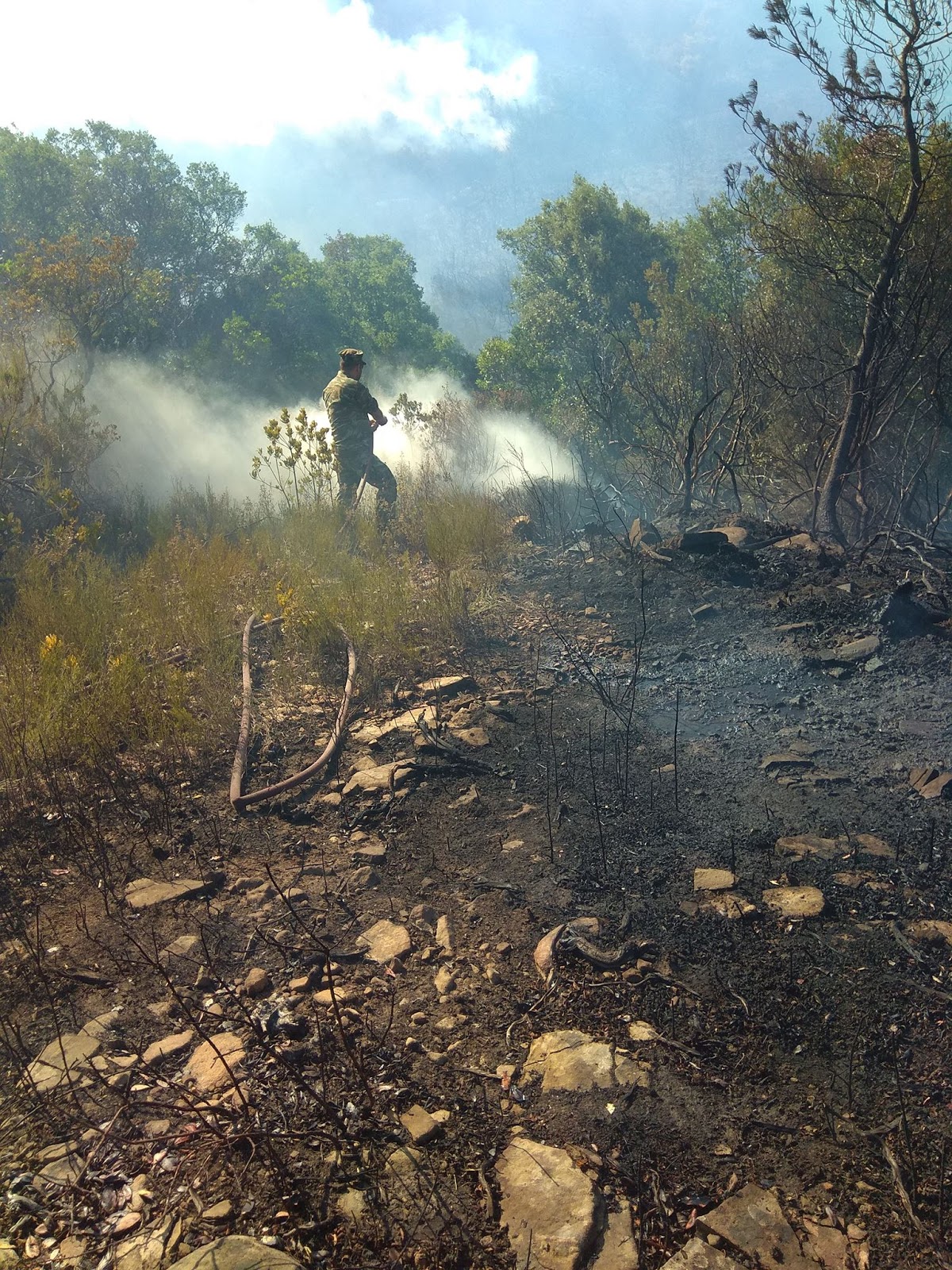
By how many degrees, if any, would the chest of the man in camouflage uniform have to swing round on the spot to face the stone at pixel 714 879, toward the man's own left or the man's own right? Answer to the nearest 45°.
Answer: approximately 135° to the man's own right

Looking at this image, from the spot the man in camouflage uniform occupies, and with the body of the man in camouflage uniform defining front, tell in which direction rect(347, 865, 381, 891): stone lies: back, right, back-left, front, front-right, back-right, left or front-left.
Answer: back-right

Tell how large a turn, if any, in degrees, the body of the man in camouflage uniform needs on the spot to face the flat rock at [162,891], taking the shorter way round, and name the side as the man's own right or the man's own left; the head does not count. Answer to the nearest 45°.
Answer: approximately 135° to the man's own right

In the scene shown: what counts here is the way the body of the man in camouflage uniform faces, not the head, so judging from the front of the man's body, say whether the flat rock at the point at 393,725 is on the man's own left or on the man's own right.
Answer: on the man's own right

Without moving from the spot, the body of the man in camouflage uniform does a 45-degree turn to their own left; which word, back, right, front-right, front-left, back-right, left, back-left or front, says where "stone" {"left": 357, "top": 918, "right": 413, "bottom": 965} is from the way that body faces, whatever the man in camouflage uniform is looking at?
back

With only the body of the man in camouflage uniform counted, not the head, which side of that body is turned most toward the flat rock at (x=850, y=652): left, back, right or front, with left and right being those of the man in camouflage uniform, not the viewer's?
right

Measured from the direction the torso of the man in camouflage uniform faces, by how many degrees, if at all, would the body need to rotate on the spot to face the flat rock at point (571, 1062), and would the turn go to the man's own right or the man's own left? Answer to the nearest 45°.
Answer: approximately 135° to the man's own right

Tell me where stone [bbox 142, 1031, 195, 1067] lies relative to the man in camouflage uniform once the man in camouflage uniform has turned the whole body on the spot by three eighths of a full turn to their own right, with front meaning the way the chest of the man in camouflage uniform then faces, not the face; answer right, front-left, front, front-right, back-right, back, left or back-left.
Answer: front

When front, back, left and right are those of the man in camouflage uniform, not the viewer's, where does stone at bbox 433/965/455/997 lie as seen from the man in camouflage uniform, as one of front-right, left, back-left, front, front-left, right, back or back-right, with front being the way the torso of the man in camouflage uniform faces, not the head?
back-right

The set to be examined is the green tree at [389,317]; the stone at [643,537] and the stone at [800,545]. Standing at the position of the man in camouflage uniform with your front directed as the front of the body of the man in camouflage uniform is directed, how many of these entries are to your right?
2

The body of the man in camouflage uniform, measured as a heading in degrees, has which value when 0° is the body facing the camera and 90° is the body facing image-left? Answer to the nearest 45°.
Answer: approximately 225°

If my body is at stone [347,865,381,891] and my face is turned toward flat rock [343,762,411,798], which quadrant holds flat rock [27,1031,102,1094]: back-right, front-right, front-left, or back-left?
back-left

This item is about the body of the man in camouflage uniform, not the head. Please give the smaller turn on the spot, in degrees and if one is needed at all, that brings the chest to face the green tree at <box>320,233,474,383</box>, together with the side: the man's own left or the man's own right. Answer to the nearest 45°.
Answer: approximately 45° to the man's own left

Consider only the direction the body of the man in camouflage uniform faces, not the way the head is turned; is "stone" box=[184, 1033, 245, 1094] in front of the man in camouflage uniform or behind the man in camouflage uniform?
behind

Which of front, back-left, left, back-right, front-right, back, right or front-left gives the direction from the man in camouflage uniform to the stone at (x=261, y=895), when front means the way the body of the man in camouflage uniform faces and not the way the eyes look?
back-right

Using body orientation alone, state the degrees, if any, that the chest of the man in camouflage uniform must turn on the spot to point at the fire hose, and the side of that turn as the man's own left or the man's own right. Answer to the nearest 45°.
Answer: approximately 135° to the man's own right
